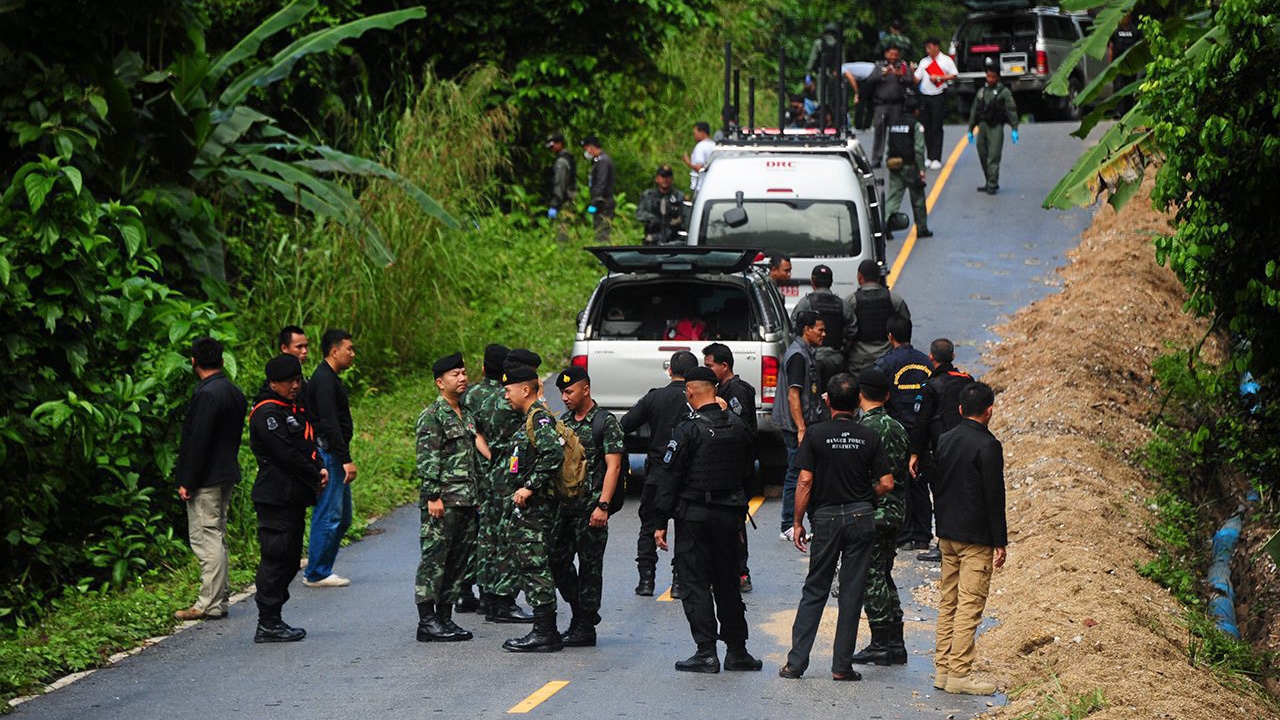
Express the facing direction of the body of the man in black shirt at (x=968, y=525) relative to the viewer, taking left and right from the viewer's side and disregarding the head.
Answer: facing away from the viewer and to the right of the viewer

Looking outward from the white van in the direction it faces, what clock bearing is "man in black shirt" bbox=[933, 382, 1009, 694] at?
The man in black shirt is roughly at 6 o'clock from the white van.

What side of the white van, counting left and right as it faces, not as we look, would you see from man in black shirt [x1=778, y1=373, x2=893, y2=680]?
back

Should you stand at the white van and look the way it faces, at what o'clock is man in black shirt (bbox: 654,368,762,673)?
The man in black shirt is roughly at 6 o'clock from the white van.

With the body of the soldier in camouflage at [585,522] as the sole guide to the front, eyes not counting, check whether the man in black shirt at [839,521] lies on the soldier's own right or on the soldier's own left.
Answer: on the soldier's own left

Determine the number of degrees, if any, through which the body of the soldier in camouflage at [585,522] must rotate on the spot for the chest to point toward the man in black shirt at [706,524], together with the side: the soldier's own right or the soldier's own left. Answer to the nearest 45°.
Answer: approximately 90° to the soldier's own left

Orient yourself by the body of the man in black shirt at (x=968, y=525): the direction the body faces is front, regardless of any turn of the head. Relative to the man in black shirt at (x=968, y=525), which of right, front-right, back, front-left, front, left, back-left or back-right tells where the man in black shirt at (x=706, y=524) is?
back-left

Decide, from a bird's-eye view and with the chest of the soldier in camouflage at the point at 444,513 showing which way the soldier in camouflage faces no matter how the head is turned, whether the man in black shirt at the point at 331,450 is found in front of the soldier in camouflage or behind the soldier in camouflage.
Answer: behind

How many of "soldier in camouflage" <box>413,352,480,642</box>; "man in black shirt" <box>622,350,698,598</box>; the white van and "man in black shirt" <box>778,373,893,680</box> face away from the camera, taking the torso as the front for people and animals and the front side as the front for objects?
3

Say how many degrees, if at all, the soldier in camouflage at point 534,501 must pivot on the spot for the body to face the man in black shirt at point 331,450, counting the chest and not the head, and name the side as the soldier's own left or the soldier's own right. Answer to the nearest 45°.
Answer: approximately 45° to the soldier's own right

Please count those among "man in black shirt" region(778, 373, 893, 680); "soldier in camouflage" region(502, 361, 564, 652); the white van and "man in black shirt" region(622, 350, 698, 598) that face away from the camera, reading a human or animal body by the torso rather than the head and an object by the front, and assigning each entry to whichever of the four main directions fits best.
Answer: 3

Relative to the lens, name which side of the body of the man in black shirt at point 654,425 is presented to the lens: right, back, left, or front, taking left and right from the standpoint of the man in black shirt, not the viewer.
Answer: back

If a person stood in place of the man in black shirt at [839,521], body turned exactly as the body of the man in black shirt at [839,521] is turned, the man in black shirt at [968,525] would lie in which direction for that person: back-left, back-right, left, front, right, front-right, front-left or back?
right

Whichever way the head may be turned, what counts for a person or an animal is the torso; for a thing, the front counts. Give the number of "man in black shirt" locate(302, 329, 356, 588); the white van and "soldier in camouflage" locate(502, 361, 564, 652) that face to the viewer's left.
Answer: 1

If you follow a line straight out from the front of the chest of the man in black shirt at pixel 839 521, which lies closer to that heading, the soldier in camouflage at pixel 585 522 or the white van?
the white van

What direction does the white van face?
away from the camera

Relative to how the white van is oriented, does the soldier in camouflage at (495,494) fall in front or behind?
behind

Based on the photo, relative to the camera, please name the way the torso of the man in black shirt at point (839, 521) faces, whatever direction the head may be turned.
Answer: away from the camera
